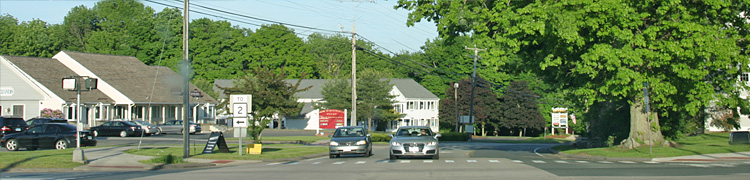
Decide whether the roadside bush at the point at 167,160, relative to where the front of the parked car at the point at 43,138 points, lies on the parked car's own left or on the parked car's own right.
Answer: on the parked car's own left

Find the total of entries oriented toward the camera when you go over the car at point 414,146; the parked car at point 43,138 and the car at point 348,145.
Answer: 2

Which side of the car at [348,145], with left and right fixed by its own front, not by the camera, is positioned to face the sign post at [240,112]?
right

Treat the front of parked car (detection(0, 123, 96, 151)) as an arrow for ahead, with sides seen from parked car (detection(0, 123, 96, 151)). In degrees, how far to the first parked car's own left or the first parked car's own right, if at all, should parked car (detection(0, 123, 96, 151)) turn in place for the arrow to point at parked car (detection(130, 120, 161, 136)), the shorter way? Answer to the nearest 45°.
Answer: approximately 90° to the first parked car's own right

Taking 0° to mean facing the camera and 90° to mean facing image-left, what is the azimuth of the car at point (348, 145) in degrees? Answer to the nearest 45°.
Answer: approximately 0°

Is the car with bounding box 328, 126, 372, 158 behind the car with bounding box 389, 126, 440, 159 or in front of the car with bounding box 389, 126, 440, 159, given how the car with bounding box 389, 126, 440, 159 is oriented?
behind

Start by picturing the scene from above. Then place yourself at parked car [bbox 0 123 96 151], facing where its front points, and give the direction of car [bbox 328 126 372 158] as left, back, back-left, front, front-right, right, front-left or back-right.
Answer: back-left

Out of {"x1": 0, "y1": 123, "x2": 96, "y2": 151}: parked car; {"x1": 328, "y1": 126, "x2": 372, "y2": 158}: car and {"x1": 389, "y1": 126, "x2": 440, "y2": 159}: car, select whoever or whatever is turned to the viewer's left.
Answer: {"x1": 0, "y1": 123, "x2": 96, "y2": 151}: parked car

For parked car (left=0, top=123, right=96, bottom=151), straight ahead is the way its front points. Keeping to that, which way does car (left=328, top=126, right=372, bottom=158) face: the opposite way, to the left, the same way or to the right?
to the left

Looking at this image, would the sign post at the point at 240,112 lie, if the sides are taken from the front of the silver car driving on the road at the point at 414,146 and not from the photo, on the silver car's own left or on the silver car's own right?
on the silver car's own right

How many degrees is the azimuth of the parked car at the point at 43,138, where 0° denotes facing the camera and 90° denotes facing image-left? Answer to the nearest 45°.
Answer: approximately 90°

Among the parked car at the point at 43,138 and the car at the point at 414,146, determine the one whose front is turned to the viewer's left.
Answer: the parked car at the point at 43,138

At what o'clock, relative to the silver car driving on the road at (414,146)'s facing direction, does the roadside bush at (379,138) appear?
The roadside bush is roughly at 6 o'clock from the silver car driving on the road.
